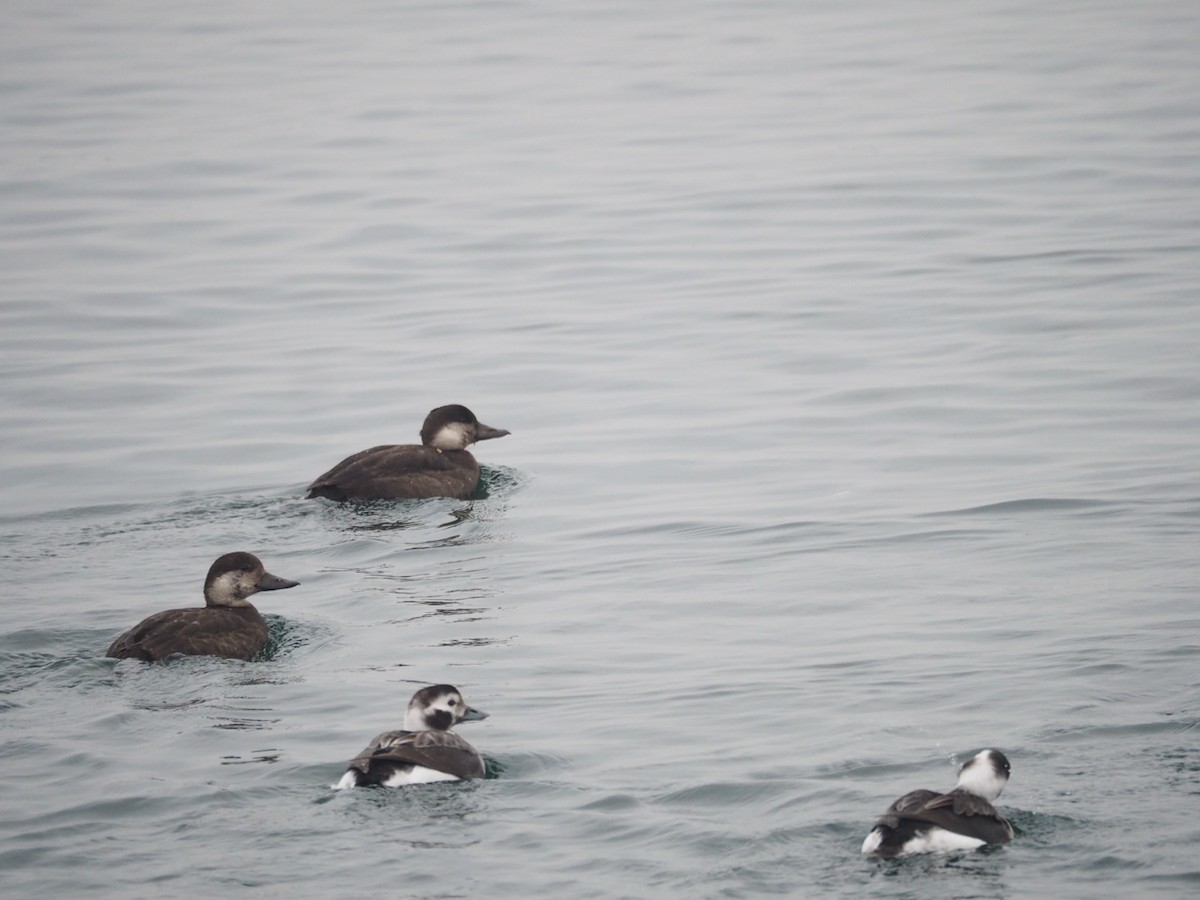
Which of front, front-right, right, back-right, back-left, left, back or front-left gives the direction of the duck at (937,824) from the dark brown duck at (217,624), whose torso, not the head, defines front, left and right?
front-right

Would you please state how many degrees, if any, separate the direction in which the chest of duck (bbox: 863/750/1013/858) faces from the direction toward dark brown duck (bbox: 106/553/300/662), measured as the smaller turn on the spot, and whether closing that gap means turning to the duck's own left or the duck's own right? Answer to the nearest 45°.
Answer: approximately 90° to the duck's own left

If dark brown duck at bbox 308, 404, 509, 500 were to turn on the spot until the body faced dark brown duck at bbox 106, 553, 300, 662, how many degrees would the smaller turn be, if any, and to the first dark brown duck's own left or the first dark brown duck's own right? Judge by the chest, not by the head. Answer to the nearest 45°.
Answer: approximately 90° to the first dark brown duck's own right

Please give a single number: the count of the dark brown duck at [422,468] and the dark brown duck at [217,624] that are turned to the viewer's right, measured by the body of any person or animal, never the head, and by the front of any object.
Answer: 2

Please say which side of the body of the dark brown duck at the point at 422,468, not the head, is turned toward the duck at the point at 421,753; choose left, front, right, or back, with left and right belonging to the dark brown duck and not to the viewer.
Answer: right

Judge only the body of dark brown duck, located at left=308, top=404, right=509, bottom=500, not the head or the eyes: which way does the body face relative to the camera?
to the viewer's right

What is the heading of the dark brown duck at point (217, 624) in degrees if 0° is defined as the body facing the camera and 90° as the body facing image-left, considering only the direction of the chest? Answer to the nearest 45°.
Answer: approximately 270°

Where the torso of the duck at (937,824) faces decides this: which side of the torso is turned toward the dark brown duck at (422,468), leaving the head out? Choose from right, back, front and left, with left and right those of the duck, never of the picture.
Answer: left

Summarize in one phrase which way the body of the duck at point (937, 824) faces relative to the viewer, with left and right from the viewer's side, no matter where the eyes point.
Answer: facing away from the viewer and to the right of the viewer

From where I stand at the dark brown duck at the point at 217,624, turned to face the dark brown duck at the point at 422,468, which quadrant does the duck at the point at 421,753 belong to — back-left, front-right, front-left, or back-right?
back-right

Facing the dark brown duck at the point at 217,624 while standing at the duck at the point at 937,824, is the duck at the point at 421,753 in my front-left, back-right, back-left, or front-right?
front-left

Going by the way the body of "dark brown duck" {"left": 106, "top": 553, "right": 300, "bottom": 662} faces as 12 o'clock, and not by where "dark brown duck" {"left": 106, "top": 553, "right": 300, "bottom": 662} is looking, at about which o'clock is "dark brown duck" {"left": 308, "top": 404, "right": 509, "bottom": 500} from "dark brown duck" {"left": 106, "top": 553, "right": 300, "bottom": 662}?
"dark brown duck" {"left": 308, "top": 404, "right": 509, "bottom": 500} is roughly at 10 o'clock from "dark brown duck" {"left": 106, "top": 553, "right": 300, "bottom": 662}.
